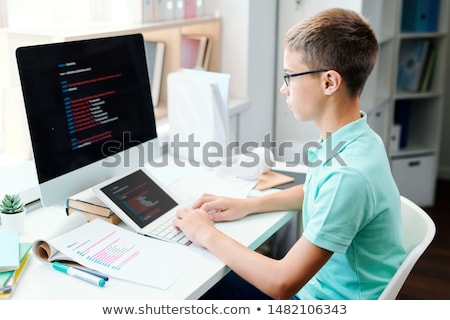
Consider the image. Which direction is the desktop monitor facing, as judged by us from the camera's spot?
facing the viewer and to the right of the viewer

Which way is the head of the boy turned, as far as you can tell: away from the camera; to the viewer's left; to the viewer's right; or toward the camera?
to the viewer's left

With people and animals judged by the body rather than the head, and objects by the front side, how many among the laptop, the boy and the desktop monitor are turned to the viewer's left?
1

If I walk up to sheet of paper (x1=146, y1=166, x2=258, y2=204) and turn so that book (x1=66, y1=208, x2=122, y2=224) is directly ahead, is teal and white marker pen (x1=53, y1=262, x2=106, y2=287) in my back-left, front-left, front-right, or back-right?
front-left

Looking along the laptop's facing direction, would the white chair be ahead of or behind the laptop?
ahead

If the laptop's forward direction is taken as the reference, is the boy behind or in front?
in front

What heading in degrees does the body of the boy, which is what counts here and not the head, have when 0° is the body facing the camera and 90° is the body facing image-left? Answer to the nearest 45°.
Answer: approximately 90°

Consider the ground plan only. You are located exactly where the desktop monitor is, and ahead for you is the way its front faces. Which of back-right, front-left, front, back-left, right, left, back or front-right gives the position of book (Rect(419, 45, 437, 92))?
left

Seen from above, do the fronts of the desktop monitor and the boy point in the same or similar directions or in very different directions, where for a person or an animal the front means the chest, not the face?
very different directions
